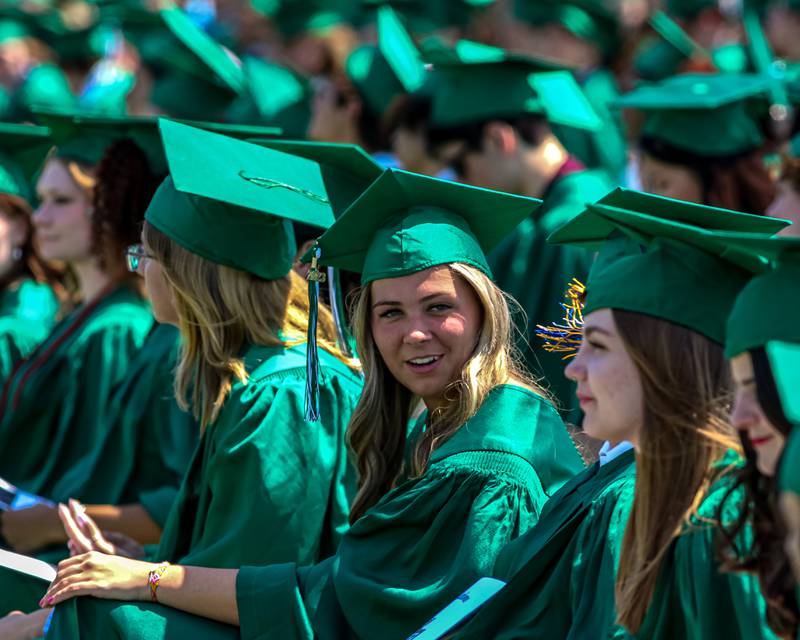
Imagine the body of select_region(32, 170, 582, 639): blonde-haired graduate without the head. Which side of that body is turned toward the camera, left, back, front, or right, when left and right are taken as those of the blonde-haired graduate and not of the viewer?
left

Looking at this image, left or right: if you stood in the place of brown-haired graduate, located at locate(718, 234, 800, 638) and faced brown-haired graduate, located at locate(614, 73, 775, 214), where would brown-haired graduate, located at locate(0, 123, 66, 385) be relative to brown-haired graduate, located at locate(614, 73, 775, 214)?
left

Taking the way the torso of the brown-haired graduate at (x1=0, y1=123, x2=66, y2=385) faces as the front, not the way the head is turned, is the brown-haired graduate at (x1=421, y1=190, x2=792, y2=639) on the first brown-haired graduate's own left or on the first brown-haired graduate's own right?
on the first brown-haired graduate's own left

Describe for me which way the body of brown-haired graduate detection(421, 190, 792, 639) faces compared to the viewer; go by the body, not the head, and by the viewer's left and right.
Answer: facing to the left of the viewer

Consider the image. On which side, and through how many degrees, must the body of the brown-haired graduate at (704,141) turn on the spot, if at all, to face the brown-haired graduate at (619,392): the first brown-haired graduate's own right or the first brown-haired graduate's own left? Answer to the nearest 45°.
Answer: approximately 90° to the first brown-haired graduate's own left

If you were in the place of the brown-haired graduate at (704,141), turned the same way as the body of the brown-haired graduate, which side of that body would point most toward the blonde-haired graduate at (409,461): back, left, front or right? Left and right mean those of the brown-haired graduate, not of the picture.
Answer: left

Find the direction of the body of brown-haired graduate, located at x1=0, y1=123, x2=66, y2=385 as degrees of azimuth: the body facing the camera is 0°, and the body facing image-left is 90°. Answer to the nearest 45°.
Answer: approximately 90°
